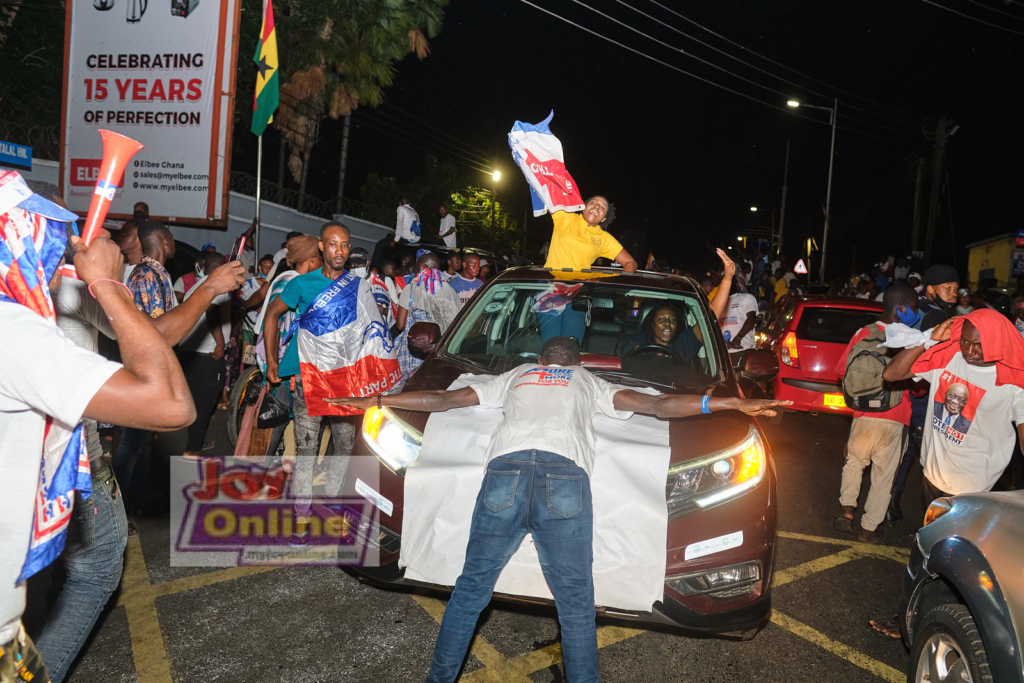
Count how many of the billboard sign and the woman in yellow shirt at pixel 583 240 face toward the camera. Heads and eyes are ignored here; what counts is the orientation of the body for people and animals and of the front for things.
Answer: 2

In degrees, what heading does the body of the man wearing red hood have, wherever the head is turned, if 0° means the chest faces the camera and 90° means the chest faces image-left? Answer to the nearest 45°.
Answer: approximately 45°

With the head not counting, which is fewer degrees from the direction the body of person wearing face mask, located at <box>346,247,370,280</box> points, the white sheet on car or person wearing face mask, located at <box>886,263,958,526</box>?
the white sheet on car

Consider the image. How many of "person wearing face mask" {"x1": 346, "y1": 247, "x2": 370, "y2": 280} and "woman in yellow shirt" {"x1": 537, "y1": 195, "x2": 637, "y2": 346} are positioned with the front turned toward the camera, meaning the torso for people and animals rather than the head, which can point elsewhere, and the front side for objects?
2

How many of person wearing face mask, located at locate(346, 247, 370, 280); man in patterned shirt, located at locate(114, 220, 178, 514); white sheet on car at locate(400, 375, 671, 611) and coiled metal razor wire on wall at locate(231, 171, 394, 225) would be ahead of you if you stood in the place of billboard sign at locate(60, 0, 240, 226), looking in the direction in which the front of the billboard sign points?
3

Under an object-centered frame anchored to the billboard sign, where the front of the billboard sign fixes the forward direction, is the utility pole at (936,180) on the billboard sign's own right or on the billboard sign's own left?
on the billboard sign's own left

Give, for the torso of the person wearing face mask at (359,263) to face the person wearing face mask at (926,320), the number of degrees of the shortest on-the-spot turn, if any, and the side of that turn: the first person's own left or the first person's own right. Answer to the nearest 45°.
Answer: approximately 45° to the first person's own left

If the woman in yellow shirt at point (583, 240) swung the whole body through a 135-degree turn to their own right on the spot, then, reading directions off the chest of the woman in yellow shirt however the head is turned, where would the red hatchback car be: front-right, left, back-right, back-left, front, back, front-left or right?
right

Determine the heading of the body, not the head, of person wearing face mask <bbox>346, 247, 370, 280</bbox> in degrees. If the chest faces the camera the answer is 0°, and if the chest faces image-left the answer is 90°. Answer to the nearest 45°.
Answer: approximately 0°

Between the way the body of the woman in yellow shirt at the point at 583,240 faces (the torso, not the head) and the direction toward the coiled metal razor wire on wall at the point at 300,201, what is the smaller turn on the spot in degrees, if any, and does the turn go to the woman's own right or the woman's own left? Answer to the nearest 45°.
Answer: approximately 135° to the woman's own right
